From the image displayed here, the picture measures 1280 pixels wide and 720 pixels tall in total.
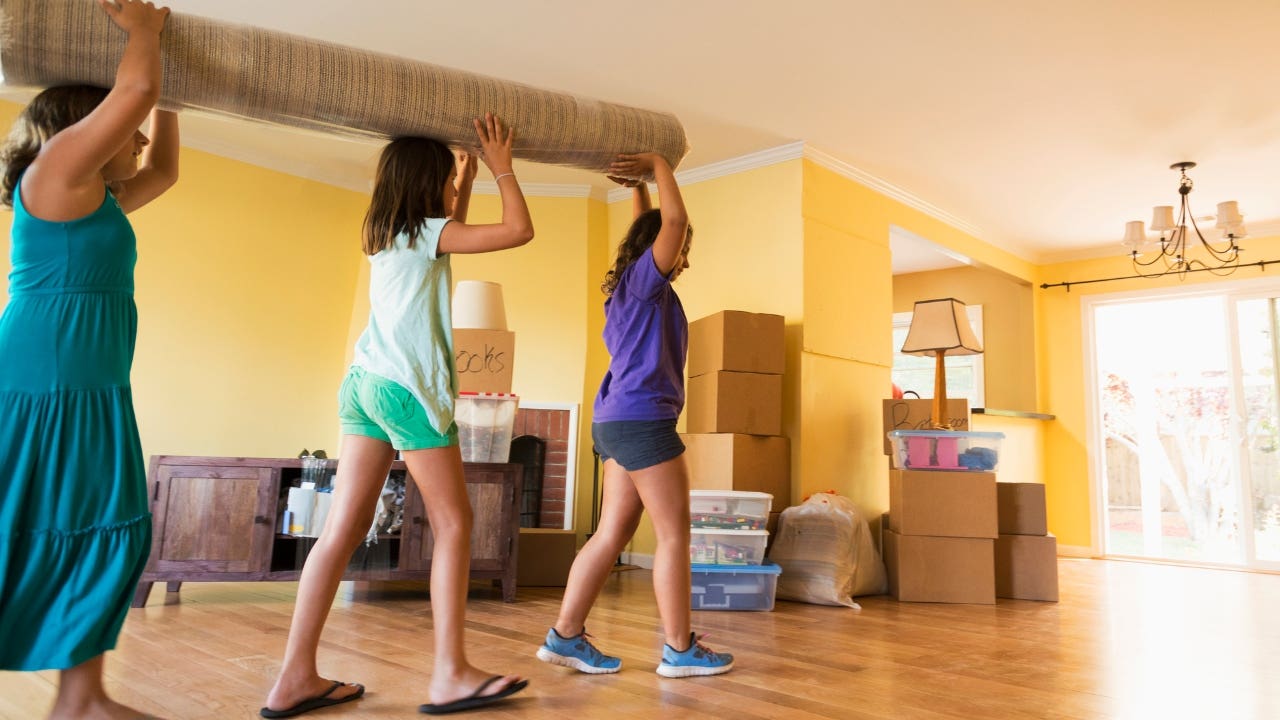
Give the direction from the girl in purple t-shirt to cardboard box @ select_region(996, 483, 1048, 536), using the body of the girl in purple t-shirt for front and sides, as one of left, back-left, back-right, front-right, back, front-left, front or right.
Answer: front-left

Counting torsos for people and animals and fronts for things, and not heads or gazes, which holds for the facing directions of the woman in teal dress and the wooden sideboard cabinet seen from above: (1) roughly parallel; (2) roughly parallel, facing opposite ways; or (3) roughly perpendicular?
roughly perpendicular

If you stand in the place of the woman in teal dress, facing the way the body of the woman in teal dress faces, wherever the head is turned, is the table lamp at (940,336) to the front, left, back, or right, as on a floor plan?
front

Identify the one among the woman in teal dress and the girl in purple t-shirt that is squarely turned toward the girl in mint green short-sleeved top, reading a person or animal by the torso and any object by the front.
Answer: the woman in teal dress

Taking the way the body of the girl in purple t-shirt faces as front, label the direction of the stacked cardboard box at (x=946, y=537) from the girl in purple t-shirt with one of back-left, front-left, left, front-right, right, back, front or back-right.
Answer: front-left

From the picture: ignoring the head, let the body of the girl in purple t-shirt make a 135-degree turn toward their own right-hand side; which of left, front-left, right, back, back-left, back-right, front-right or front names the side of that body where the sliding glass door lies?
back

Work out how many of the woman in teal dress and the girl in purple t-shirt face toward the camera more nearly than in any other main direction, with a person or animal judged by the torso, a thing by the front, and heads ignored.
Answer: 0

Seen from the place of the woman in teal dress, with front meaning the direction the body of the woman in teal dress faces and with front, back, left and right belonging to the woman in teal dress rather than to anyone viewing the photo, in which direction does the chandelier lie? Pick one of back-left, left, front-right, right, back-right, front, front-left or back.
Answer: front

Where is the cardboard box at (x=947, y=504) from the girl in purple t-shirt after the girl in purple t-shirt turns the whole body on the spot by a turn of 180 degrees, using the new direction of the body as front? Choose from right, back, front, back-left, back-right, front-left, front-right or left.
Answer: back-right

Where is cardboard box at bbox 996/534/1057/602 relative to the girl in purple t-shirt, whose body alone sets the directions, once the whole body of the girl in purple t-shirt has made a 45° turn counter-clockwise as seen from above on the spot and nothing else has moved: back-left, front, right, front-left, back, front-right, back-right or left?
front

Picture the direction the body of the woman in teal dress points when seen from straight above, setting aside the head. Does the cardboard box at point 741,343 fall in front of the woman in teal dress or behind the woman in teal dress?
in front

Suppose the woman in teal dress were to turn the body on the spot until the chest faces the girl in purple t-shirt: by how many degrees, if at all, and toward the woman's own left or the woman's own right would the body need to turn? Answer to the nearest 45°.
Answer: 0° — they already face them

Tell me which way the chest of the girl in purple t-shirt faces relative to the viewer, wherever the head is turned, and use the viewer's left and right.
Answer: facing to the right of the viewer

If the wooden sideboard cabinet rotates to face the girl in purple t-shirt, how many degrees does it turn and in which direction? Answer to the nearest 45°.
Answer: approximately 45° to its left

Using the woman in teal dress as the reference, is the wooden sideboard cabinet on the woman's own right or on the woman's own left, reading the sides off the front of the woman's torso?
on the woman's own left

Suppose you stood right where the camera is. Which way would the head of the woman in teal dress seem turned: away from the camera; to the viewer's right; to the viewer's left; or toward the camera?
to the viewer's right

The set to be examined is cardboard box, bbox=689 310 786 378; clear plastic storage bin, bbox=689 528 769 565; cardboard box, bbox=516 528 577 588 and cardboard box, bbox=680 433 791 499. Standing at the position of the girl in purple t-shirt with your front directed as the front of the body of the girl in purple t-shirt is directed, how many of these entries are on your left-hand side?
4

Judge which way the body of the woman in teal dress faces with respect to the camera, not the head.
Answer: to the viewer's right

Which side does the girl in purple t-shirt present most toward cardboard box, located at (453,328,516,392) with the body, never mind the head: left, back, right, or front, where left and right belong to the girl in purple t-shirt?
left

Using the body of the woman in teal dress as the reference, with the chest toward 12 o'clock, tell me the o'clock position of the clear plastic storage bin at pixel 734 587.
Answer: The clear plastic storage bin is roughly at 11 o'clock from the woman in teal dress.

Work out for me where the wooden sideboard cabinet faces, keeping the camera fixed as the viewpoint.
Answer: facing the viewer
